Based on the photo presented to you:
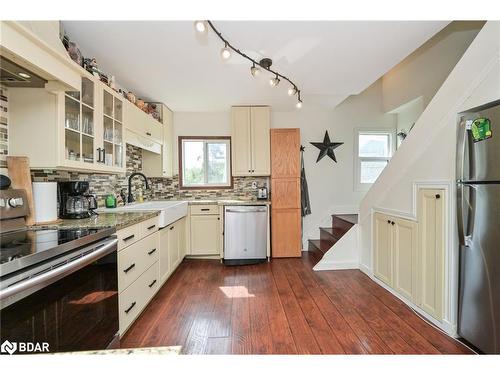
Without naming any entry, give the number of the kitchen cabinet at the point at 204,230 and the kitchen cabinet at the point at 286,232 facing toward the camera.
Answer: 2

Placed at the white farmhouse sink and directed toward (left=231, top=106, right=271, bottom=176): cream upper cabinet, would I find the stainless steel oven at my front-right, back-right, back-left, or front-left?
back-right

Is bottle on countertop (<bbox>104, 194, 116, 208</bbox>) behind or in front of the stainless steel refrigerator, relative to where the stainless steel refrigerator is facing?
in front

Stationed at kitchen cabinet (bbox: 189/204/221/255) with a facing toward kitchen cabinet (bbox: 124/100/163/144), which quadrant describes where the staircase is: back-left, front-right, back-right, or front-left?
back-left

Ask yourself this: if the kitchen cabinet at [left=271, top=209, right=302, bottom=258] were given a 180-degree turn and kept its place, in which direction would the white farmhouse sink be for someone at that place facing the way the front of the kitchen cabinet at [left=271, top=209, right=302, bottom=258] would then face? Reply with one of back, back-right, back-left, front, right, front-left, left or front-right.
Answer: back-left

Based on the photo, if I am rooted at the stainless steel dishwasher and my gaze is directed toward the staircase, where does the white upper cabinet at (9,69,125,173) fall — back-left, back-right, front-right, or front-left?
back-right

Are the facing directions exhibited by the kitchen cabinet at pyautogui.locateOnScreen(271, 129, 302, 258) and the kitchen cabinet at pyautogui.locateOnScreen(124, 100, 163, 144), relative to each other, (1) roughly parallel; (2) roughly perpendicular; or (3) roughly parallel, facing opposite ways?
roughly perpendicular

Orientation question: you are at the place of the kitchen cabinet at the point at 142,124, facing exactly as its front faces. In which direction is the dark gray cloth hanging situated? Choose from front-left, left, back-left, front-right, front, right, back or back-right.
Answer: front-left

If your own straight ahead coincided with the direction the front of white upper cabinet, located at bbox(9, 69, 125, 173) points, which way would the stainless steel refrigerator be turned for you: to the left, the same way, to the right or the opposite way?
the opposite way

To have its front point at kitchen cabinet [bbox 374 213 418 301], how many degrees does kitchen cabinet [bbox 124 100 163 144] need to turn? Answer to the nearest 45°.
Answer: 0° — it already faces it

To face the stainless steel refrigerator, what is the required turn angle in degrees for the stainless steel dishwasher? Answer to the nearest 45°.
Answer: approximately 45° to its left

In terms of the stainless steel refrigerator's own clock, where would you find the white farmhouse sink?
The white farmhouse sink is roughly at 1 o'clock from the stainless steel refrigerator.

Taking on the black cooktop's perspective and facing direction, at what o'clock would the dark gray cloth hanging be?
The dark gray cloth hanging is roughly at 10 o'clock from the black cooktop.
